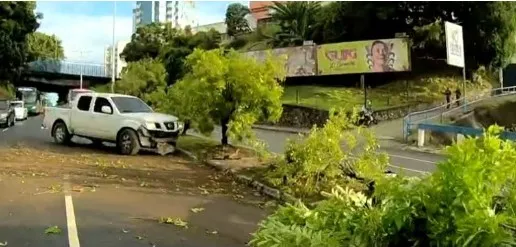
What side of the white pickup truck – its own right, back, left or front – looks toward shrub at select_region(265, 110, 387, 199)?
front

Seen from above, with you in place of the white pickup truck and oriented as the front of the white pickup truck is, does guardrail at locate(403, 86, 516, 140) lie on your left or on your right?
on your left

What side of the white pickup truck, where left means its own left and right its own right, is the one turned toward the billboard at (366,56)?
left

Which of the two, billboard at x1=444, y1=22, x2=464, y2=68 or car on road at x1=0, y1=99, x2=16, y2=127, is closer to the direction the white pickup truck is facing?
the billboard

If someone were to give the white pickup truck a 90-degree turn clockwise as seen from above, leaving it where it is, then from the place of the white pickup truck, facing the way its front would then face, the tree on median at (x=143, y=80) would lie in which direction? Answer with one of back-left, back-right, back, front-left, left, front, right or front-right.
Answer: back-right

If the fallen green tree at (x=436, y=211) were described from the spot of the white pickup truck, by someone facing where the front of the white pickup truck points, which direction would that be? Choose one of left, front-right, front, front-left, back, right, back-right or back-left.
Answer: front-right

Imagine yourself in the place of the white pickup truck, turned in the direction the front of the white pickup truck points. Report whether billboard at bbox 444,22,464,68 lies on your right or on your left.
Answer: on your left

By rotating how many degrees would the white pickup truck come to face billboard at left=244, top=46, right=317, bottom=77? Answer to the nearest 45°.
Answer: approximately 90° to its left

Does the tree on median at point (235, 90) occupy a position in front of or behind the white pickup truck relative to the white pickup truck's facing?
in front
